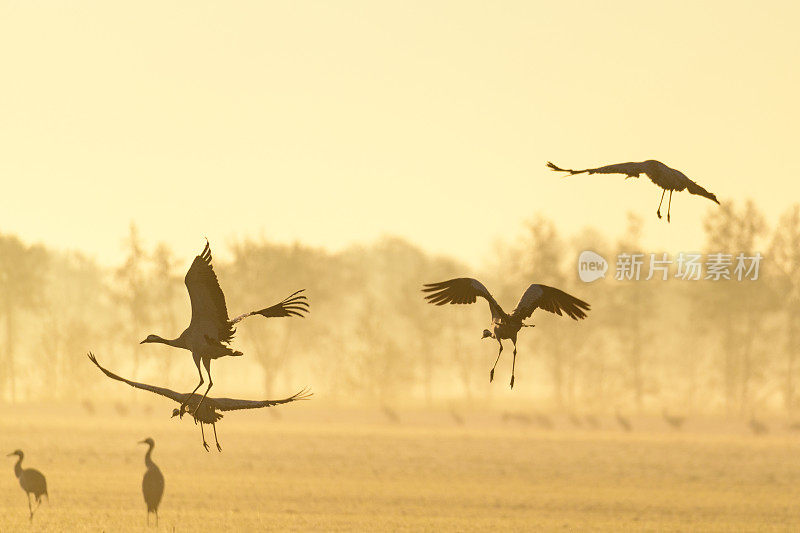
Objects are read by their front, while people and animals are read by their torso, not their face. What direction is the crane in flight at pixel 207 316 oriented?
to the viewer's left

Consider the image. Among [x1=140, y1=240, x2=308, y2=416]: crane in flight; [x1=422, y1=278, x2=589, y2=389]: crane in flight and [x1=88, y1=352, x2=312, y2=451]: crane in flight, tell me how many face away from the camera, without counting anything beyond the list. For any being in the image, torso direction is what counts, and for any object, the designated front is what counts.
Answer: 0

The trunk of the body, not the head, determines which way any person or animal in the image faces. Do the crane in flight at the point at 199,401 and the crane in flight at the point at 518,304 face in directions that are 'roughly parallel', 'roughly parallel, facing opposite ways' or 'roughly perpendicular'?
roughly parallel

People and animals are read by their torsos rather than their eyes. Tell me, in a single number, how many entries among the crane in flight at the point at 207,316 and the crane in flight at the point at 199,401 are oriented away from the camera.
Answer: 0

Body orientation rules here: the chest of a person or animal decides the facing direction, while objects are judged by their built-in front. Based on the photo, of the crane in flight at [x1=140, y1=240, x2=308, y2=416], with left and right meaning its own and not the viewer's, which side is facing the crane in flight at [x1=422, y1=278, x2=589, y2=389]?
back

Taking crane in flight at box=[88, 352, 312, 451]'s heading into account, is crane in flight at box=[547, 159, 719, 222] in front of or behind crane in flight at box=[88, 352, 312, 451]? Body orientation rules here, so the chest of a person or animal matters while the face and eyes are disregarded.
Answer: behind

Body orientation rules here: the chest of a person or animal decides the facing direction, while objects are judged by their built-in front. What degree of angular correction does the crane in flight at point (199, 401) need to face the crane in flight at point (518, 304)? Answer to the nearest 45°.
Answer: approximately 135° to its left

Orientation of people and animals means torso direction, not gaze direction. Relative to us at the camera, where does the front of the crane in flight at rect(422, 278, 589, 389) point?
facing the viewer and to the left of the viewer
